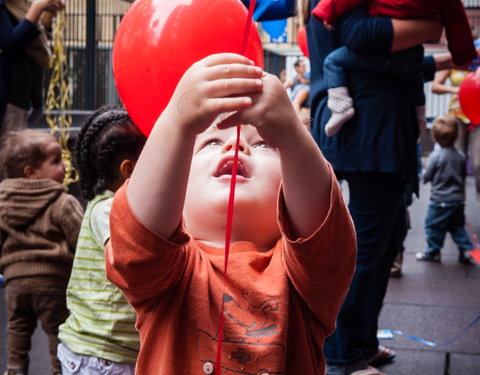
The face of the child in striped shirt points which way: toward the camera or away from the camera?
away from the camera

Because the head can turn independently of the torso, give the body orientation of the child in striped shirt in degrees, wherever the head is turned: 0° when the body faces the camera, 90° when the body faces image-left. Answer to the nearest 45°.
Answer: approximately 225°

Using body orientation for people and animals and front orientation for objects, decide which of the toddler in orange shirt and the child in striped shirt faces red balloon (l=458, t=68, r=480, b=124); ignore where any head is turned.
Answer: the child in striped shirt

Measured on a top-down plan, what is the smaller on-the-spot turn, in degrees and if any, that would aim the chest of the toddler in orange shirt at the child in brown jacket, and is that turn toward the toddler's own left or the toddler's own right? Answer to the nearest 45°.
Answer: approximately 135° to the toddler's own right

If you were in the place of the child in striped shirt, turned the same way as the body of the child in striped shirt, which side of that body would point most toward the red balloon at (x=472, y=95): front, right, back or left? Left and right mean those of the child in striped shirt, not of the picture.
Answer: front

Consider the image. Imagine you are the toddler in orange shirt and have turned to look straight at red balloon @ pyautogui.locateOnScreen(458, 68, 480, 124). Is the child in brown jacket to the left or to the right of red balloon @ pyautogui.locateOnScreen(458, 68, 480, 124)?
left

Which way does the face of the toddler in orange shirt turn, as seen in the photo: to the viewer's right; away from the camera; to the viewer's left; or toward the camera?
toward the camera

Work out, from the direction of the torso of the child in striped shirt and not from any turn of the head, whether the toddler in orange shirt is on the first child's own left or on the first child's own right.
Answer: on the first child's own right

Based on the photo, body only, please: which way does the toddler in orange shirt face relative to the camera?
toward the camera
